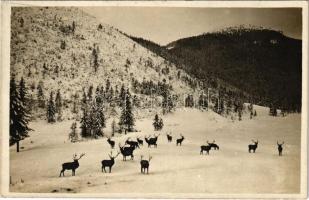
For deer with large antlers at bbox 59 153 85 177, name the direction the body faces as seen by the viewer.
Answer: to the viewer's right
